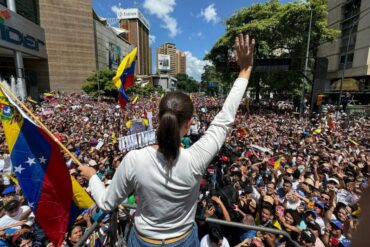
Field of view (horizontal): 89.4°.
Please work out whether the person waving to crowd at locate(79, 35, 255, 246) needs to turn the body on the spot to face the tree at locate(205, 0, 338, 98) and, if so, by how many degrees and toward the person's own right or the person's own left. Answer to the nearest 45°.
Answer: approximately 45° to the person's own right

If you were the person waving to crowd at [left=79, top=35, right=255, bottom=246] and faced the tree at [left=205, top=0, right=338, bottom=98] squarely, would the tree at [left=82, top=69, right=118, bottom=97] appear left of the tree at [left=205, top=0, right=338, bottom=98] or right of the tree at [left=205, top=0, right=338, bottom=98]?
left

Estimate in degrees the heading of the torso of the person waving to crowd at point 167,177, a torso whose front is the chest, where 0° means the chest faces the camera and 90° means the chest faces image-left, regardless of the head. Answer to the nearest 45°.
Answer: approximately 180°

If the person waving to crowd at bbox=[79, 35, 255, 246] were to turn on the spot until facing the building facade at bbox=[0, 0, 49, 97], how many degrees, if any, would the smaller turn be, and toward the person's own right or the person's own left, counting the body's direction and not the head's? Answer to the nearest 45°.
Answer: approximately 45° to the person's own left

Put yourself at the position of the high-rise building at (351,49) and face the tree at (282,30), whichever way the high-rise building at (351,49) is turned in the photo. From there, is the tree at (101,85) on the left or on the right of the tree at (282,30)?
right

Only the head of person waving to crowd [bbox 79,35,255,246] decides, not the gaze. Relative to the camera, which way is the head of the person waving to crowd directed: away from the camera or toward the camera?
away from the camera

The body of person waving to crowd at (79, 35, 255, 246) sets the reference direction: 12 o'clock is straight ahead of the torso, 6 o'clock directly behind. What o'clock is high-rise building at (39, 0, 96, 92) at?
The high-rise building is roughly at 11 o'clock from the person waving to crowd.
